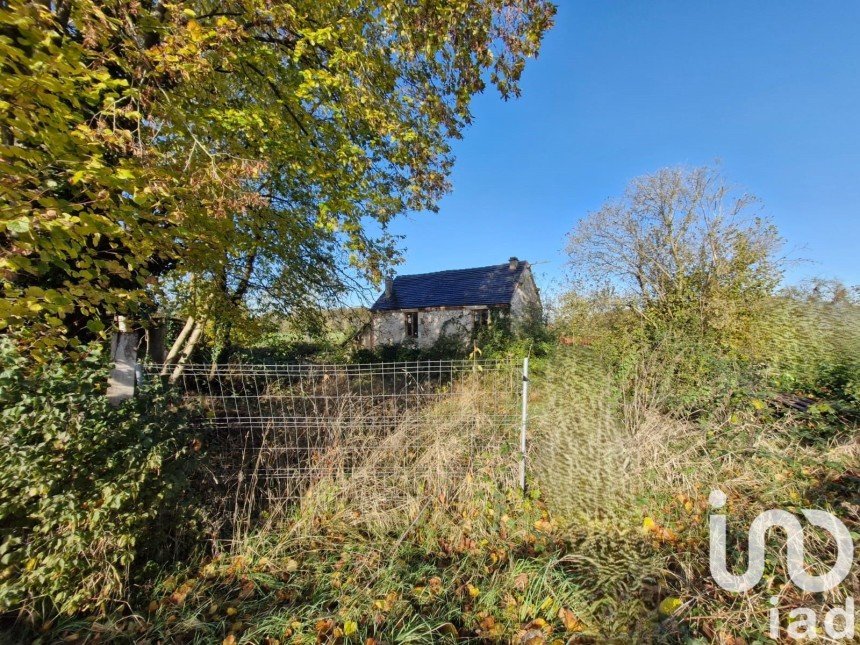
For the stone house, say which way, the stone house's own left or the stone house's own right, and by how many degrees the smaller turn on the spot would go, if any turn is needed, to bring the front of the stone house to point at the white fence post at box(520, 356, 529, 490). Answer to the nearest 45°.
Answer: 0° — it already faces it

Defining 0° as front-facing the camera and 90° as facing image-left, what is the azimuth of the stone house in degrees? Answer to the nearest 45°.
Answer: approximately 0°

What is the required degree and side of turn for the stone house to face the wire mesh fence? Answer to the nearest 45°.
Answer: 0° — it already faces it

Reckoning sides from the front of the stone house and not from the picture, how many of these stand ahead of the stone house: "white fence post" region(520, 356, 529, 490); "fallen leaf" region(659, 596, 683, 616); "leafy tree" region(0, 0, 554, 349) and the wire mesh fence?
4

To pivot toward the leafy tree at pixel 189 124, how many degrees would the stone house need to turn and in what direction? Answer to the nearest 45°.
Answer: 0° — it already faces it

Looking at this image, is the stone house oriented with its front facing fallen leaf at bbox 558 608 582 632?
yes

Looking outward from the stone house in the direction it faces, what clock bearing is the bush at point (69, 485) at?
The bush is roughly at 12 o'clock from the stone house.

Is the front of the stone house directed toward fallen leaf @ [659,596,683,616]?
yes
